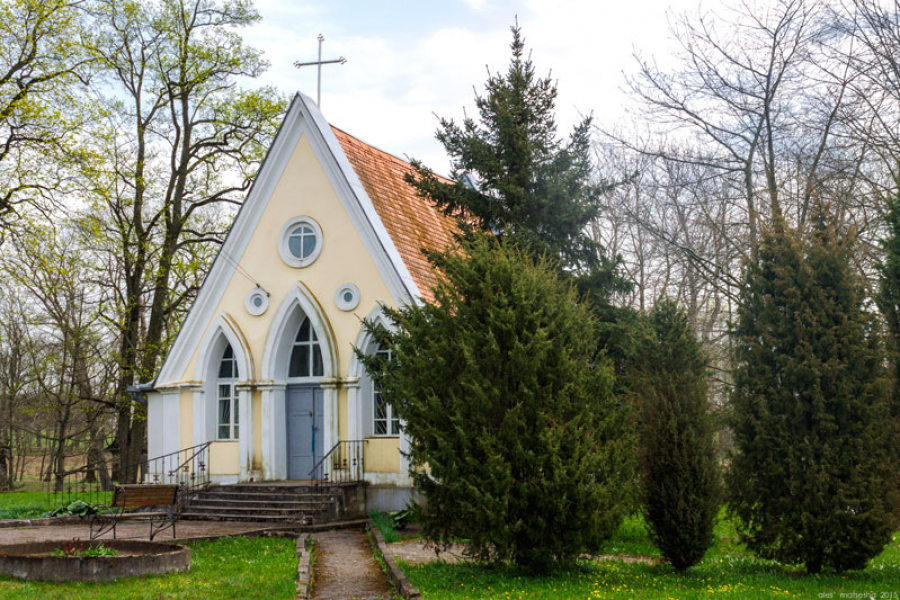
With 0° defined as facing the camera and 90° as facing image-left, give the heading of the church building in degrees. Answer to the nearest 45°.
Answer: approximately 45°

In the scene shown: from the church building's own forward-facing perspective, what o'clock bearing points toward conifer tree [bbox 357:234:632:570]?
The conifer tree is roughly at 10 o'clock from the church building.

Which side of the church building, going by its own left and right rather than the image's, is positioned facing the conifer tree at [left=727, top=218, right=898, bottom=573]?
left

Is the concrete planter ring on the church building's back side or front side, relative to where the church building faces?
on the front side

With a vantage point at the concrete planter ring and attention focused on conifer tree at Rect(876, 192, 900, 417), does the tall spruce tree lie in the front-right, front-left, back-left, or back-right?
front-left

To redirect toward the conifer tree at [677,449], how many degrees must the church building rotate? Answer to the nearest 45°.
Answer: approximately 90° to its left

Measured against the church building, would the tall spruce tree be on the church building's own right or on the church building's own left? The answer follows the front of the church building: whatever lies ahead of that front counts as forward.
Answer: on the church building's own left

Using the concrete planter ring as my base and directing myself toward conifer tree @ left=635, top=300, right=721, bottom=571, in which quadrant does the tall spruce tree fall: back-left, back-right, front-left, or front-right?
front-left

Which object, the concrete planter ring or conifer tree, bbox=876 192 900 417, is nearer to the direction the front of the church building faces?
the concrete planter ring

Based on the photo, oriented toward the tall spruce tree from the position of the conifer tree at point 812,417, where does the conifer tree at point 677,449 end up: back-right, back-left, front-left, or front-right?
front-left

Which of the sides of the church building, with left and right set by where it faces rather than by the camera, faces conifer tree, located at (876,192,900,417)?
left
